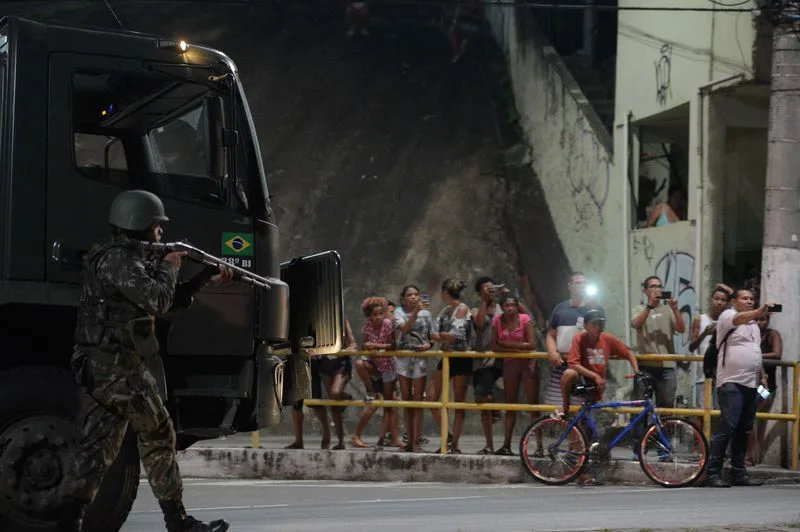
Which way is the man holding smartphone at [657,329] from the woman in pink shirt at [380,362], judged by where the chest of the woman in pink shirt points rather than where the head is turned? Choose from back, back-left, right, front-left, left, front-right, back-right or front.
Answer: left

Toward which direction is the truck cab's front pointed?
to the viewer's right

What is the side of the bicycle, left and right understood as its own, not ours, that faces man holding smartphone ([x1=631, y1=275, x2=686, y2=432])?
left

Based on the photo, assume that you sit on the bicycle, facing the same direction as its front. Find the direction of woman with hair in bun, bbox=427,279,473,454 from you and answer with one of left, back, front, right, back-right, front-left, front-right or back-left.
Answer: back-left

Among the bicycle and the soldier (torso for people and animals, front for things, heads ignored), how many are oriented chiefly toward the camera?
0

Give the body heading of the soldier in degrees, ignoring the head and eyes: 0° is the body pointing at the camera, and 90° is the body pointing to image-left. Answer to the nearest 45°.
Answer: approximately 270°

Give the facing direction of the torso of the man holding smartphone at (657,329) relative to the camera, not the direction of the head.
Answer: toward the camera

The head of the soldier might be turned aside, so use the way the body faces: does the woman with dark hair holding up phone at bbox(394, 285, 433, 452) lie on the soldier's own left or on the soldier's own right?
on the soldier's own left

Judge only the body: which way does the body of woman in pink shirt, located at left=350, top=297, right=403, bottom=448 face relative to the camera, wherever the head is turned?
toward the camera

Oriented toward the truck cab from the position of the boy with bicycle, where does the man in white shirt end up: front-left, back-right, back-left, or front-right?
back-left

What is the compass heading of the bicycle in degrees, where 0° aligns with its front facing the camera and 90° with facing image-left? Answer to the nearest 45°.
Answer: approximately 270°

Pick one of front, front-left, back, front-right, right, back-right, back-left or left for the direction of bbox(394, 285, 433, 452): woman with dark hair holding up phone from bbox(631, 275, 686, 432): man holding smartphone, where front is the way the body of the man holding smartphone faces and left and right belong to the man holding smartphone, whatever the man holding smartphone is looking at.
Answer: right

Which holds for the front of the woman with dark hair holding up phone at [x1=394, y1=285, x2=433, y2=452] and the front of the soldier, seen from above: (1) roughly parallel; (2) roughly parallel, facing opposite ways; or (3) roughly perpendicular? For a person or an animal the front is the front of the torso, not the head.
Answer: roughly perpendicular

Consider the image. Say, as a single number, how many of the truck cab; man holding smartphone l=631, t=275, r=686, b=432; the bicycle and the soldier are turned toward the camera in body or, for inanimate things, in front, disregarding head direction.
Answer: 1

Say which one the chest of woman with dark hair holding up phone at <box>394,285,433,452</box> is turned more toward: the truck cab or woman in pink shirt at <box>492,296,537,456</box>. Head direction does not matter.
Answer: the truck cab
